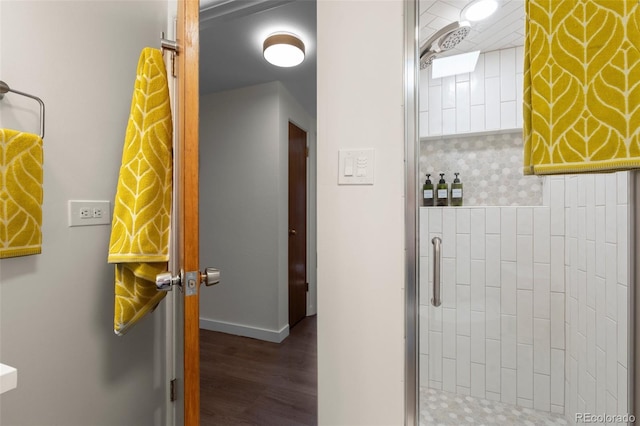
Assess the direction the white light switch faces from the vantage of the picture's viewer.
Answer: facing the viewer

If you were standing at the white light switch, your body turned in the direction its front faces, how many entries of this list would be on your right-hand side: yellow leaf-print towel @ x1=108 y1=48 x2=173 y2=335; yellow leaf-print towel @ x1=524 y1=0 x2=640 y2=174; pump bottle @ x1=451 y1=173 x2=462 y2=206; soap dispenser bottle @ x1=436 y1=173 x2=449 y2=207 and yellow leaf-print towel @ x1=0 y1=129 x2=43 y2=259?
2

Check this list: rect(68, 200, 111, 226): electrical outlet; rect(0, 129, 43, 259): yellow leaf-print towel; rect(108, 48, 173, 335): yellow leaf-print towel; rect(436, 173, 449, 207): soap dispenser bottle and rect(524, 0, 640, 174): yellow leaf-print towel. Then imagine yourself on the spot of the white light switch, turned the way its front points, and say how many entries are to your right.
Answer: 3

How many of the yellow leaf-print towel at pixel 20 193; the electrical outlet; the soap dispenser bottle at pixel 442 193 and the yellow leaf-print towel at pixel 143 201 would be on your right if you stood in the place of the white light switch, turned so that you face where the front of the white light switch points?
3

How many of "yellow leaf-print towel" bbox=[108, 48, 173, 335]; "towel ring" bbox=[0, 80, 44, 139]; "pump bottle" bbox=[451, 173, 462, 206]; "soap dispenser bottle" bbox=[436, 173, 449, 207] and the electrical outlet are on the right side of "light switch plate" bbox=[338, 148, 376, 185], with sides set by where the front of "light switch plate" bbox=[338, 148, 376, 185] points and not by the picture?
3

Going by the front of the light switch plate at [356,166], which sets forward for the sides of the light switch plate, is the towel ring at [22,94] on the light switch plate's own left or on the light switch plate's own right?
on the light switch plate's own right

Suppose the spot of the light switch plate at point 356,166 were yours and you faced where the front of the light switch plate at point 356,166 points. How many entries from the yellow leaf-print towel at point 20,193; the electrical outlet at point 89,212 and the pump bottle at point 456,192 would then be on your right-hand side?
2

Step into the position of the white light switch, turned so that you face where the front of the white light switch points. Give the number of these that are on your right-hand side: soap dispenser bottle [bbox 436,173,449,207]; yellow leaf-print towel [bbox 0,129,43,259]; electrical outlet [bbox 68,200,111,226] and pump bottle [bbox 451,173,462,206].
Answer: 2

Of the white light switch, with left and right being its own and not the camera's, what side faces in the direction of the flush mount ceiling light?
back

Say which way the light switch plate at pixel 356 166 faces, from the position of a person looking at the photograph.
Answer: facing the viewer

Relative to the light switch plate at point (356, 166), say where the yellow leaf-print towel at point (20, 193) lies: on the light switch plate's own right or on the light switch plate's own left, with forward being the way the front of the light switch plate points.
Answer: on the light switch plate's own right

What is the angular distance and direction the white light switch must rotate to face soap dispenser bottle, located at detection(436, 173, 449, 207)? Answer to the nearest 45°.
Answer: approximately 135° to its left
